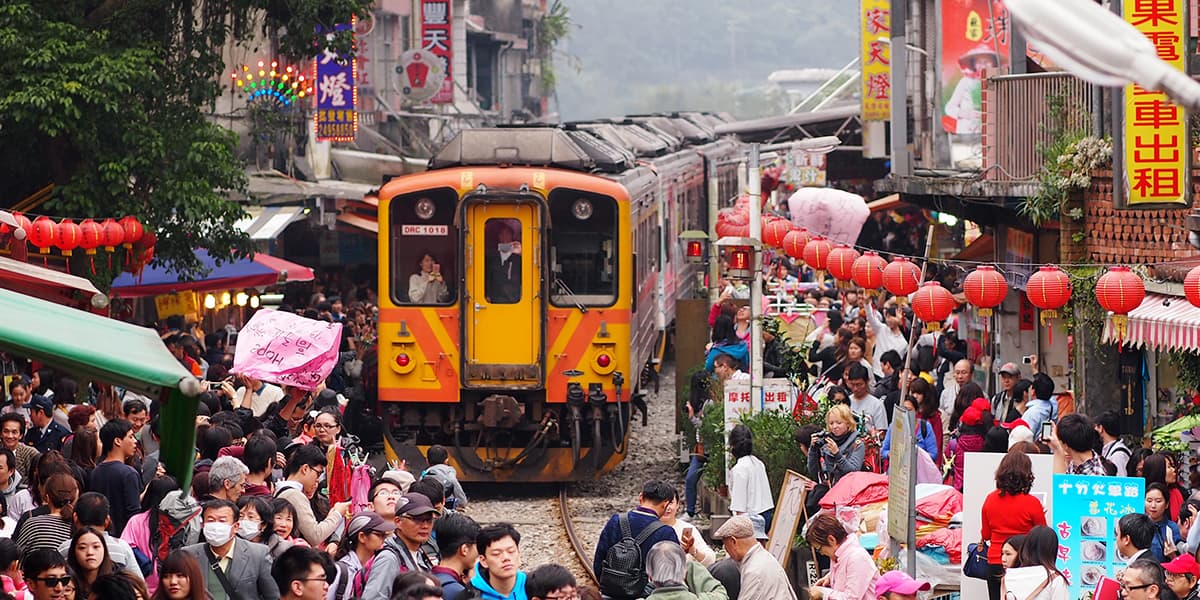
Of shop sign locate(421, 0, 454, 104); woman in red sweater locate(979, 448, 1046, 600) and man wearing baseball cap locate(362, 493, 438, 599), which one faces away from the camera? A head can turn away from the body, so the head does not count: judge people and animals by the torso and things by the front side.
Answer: the woman in red sweater

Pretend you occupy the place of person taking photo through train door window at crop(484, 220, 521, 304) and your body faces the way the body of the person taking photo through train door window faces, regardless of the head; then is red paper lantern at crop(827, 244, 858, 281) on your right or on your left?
on your left

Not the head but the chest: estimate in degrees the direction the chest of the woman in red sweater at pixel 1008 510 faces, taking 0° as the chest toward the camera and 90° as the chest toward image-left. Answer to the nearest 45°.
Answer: approximately 180°

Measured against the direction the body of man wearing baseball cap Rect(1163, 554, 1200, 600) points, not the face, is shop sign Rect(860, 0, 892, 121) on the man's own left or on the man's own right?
on the man's own right

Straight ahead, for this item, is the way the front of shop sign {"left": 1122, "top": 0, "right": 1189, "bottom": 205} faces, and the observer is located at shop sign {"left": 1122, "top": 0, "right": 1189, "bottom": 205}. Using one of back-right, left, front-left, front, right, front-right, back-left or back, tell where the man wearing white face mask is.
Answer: front-right

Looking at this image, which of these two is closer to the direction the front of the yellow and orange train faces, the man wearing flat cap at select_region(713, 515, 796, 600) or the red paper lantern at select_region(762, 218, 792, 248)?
the man wearing flat cap

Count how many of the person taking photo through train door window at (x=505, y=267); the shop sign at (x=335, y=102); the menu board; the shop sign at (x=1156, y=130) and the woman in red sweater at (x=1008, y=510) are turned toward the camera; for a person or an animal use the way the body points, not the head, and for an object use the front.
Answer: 4

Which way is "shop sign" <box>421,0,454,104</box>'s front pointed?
toward the camera

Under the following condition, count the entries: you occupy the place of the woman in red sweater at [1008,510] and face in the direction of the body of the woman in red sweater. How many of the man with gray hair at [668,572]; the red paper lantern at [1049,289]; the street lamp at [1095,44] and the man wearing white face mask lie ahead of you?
1

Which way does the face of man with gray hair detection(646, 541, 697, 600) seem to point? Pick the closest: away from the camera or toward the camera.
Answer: away from the camera

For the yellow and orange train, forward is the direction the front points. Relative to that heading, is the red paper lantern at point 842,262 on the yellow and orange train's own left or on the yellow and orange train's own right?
on the yellow and orange train's own left

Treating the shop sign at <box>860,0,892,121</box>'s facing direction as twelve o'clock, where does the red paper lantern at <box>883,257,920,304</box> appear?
The red paper lantern is roughly at 12 o'clock from the shop sign.

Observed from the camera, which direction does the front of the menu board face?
facing the viewer

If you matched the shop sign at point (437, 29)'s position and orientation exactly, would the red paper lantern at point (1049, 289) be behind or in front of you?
in front

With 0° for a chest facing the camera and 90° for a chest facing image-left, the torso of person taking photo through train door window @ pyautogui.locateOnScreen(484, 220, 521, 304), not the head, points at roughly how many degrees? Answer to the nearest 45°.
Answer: approximately 0°

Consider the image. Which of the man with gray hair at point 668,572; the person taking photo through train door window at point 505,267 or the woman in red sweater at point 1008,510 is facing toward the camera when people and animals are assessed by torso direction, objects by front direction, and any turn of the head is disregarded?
the person taking photo through train door window

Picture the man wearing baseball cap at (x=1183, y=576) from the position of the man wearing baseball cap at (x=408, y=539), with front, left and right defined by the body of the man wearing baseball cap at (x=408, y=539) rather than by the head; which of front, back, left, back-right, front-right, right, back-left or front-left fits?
front-left

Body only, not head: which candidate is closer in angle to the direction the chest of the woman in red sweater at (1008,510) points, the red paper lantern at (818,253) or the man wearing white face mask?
the red paper lantern

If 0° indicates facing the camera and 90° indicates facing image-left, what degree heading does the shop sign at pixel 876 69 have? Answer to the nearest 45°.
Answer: approximately 0°

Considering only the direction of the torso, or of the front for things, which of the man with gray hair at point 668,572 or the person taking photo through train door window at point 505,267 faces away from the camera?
the man with gray hair
